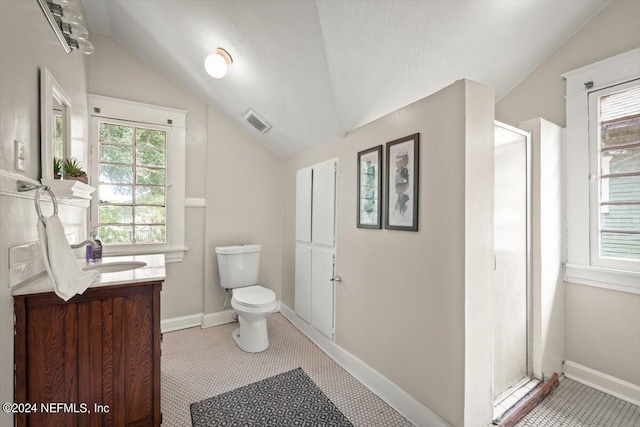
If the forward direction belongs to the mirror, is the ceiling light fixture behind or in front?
in front

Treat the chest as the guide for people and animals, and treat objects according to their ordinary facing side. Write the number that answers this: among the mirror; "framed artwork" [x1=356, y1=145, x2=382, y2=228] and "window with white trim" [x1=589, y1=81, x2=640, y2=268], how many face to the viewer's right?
1

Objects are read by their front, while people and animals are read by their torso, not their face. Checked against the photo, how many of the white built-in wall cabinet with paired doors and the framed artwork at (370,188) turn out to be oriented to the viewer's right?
0

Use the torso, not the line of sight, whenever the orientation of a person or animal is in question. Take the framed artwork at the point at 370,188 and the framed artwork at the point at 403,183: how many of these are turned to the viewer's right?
0

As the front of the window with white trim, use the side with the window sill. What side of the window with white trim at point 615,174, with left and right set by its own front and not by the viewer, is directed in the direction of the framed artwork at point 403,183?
front

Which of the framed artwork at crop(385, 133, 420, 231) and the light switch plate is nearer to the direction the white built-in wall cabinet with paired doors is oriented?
the light switch plate

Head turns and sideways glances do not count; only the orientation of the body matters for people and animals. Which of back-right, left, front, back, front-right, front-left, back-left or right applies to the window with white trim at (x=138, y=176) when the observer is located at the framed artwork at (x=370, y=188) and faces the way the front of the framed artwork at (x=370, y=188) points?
front-right

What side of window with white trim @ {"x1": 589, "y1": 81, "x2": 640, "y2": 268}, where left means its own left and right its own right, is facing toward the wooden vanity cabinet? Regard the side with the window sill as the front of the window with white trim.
front

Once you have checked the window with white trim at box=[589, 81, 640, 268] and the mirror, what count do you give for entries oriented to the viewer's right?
1

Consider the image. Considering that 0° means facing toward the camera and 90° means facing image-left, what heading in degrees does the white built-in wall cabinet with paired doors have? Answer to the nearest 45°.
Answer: approximately 45°

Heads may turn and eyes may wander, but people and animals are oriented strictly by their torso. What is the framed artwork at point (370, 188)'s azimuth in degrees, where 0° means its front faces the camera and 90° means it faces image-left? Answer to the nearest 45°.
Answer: approximately 45°

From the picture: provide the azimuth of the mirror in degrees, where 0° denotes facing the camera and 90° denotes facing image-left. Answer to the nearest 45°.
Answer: approximately 270°

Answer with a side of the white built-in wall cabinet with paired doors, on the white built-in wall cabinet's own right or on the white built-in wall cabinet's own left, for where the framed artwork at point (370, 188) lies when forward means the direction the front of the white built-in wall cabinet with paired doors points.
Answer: on the white built-in wall cabinet's own left
